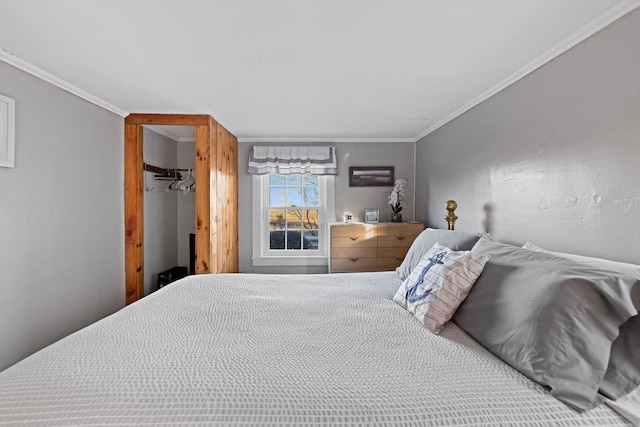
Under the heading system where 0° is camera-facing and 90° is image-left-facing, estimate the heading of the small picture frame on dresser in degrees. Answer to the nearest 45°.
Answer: approximately 0°

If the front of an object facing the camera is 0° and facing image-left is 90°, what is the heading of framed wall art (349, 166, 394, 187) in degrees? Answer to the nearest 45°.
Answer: approximately 0°

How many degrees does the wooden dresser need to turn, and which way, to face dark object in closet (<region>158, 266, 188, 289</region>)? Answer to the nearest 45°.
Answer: approximately 90° to its right

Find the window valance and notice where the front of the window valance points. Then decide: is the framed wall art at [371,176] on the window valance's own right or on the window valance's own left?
on the window valance's own left
